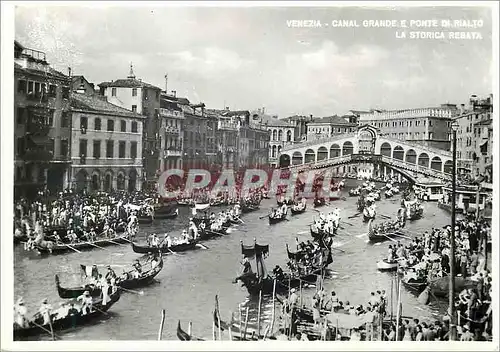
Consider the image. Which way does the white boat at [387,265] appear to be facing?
to the viewer's left

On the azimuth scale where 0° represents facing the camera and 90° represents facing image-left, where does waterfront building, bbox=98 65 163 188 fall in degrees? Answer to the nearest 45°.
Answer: approximately 315°

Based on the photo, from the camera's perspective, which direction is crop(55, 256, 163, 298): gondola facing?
to the viewer's left

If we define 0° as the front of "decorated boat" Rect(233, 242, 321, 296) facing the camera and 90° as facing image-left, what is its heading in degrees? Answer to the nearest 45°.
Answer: approximately 90°
